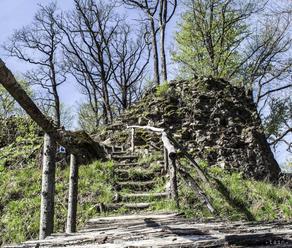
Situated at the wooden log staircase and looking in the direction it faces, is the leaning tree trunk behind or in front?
in front

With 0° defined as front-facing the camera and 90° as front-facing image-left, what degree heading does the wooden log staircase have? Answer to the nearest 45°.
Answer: approximately 0°

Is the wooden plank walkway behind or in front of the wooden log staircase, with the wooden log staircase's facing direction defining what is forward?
in front

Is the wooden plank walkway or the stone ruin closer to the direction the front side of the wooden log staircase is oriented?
the wooden plank walkway
